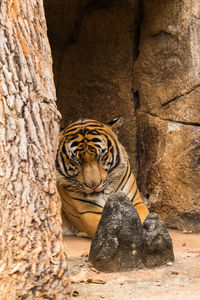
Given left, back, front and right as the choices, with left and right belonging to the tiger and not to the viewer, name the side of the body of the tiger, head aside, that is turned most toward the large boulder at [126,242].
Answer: front

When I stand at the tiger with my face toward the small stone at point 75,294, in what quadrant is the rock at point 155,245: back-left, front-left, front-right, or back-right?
front-left

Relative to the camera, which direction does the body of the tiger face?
toward the camera

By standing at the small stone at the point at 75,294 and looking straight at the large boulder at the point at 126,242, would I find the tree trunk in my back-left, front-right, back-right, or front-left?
back-left

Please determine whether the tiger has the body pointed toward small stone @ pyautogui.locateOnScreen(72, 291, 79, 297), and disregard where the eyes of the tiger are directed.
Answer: yes

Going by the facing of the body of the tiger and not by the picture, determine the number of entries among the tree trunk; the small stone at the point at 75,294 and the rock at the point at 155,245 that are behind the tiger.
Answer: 0

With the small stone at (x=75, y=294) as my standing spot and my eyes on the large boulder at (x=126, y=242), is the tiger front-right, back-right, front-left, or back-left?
front-left

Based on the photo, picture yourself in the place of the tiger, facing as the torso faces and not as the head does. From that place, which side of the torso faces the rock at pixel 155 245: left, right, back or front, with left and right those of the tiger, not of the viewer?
front

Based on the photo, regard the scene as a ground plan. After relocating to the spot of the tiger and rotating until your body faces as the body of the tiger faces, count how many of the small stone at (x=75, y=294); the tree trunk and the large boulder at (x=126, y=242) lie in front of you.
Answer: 3
